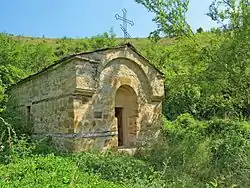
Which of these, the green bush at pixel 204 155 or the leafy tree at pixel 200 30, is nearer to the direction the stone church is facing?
the green bush

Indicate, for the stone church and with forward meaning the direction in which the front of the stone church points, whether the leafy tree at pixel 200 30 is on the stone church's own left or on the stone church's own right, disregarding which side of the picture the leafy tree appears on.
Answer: on the stone church's own left

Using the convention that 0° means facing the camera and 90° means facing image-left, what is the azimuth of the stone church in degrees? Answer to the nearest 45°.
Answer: approximately 315°
